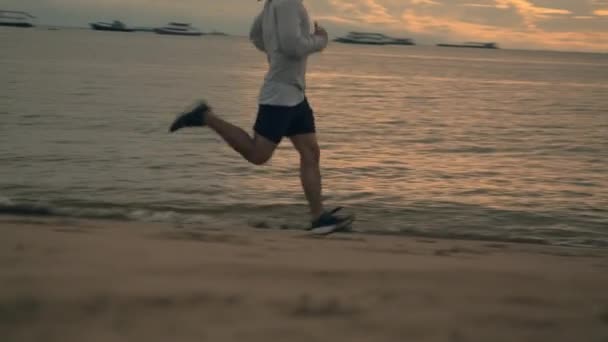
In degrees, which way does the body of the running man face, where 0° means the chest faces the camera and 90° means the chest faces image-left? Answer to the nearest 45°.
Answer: approximately 270°
